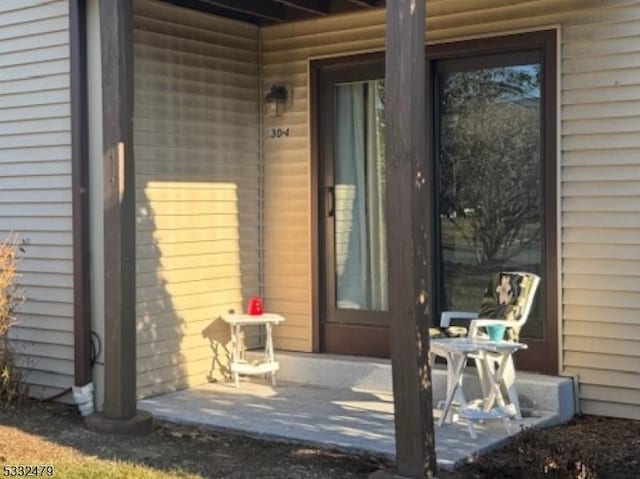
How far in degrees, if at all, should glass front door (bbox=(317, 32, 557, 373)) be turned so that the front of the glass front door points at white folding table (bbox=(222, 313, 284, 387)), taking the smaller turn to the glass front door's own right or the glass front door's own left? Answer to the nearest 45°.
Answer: approximately 45° to the glass front door's own right

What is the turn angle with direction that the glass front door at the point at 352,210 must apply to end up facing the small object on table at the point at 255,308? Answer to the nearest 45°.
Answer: approximately 45° to its right

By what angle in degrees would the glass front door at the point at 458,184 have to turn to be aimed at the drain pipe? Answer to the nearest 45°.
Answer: approximately 45° to its right

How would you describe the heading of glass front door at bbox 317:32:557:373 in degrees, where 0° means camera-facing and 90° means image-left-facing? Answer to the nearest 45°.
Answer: approximately 45°

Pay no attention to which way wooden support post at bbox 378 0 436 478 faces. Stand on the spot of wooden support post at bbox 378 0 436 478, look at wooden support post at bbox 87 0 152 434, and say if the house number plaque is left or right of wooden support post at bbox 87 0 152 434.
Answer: right

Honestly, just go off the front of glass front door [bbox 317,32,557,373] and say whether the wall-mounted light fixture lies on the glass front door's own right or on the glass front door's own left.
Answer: on the glass front door's own right

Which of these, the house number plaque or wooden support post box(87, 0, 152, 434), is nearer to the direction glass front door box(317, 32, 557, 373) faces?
the wooden support post
